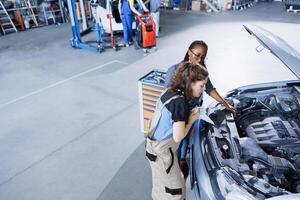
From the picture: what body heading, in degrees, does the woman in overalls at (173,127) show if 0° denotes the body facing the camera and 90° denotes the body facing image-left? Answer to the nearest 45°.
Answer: approximately 270°

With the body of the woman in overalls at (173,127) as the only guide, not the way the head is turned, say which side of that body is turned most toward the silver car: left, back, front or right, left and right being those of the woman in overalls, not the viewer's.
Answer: front

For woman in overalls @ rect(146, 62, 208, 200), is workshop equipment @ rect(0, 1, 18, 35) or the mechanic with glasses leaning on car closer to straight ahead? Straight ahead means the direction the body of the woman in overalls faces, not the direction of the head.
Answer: the mechanic with glasses leaning on car

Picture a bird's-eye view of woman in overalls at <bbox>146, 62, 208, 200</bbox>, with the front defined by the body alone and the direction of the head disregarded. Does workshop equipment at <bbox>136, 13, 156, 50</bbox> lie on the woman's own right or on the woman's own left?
on the woman's own left

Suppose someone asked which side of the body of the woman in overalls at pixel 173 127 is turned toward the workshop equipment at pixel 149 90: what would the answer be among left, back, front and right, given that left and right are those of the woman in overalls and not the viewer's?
left

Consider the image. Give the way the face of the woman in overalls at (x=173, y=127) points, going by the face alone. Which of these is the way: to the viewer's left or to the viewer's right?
to the viewer's right

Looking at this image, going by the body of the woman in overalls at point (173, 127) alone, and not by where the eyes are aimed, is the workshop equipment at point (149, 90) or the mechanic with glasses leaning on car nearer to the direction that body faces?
the mechanic with glasses leaning on car

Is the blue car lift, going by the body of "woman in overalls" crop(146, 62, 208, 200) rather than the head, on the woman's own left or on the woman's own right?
on the woman's own left

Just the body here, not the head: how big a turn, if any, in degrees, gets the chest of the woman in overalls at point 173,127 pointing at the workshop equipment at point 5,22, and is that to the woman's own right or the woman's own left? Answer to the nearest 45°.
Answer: approximately 135° to the woman's own left

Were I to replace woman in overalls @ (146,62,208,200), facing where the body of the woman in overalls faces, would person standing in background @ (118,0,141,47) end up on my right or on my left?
on my left
